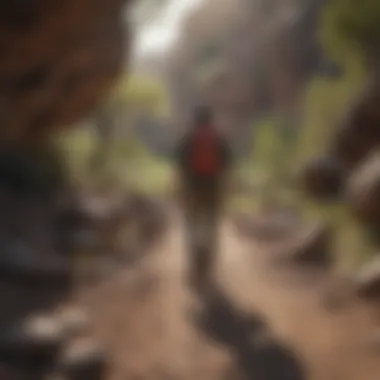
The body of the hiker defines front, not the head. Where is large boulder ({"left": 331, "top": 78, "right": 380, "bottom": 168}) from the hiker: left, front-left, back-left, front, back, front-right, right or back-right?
front-right

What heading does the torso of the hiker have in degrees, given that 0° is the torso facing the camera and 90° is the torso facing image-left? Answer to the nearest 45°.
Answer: approximately 180°
